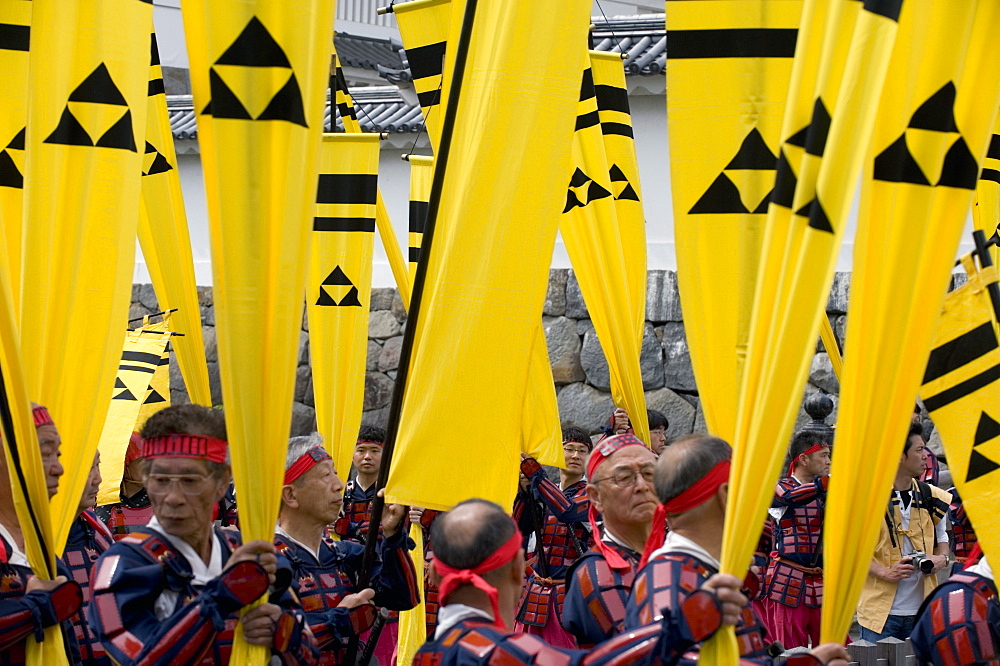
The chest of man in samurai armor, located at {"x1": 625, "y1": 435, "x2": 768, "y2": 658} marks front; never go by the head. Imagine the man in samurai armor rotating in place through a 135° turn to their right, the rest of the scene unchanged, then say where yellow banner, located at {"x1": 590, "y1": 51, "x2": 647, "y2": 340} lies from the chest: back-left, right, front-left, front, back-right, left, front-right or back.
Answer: back

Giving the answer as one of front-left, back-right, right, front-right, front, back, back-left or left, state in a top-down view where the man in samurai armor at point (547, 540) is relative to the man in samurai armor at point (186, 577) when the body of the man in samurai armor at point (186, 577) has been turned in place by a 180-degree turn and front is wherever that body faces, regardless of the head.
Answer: right

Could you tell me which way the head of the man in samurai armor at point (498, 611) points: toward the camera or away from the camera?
away from the camera

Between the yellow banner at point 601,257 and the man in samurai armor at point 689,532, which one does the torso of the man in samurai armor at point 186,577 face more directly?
the man in samurai armor

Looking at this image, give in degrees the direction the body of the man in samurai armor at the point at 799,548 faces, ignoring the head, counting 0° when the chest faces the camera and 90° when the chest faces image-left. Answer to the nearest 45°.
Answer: approximately 315°

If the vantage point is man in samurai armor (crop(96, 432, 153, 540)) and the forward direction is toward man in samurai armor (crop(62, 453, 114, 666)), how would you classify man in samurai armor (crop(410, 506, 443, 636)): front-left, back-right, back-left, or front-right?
front-left

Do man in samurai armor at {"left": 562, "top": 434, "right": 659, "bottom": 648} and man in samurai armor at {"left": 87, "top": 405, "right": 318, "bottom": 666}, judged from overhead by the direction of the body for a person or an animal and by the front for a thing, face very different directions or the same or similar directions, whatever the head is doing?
same or similar directions

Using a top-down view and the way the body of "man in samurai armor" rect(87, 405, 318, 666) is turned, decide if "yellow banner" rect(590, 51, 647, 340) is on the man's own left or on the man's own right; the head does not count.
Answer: on the man's own left

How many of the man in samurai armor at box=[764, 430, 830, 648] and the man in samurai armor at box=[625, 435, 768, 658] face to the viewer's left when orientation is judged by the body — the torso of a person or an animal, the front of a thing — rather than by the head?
0

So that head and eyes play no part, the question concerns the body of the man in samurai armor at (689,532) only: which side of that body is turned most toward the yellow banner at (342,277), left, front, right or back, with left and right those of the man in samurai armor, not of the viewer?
left

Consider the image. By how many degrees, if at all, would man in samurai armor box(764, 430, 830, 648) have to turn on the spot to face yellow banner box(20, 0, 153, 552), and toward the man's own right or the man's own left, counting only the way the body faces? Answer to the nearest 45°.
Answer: approximately 90° to the man's own right

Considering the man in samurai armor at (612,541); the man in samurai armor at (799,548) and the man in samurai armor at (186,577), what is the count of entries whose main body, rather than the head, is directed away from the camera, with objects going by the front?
0

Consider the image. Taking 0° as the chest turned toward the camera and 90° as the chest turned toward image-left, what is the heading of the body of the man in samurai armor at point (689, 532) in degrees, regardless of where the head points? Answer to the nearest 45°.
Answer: approximately 225°

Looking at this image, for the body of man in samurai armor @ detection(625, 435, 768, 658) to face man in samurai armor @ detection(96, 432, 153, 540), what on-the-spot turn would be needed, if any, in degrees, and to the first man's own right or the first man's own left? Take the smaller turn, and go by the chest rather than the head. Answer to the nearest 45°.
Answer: approximately 90° to the first man's own left

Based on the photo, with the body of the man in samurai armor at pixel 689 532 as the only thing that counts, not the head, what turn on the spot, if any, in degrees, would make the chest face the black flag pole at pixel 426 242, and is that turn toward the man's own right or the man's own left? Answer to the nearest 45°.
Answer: approximately 90° to the man's own left

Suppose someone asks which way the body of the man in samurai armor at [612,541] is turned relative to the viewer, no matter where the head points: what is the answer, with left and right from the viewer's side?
facing the viewer and to the right of the viewer
